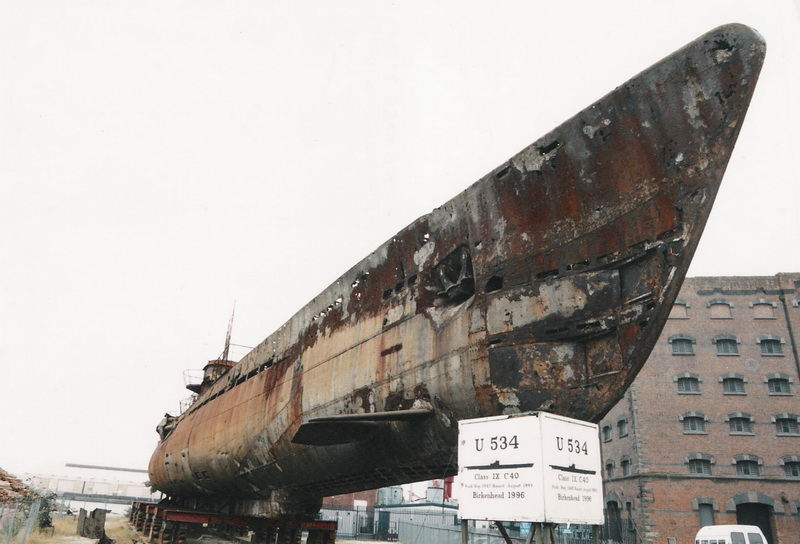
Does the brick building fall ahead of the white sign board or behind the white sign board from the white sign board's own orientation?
behind

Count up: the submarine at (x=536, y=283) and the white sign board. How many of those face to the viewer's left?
0

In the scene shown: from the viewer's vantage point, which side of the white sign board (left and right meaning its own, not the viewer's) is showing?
front

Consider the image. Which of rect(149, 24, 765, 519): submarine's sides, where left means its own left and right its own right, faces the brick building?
left

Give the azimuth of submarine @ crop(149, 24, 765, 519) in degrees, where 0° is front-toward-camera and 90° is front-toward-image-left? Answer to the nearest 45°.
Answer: approximately 315°

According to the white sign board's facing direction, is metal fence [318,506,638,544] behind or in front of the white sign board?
behind

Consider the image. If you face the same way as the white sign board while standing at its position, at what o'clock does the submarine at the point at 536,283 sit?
The submarine is roughly at 6 o'clock from the white sign board.

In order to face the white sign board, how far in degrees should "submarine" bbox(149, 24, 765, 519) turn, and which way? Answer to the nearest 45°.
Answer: approximately 45° to its right

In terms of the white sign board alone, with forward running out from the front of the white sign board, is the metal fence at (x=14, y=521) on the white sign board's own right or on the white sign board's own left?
on the white sign board's own right
